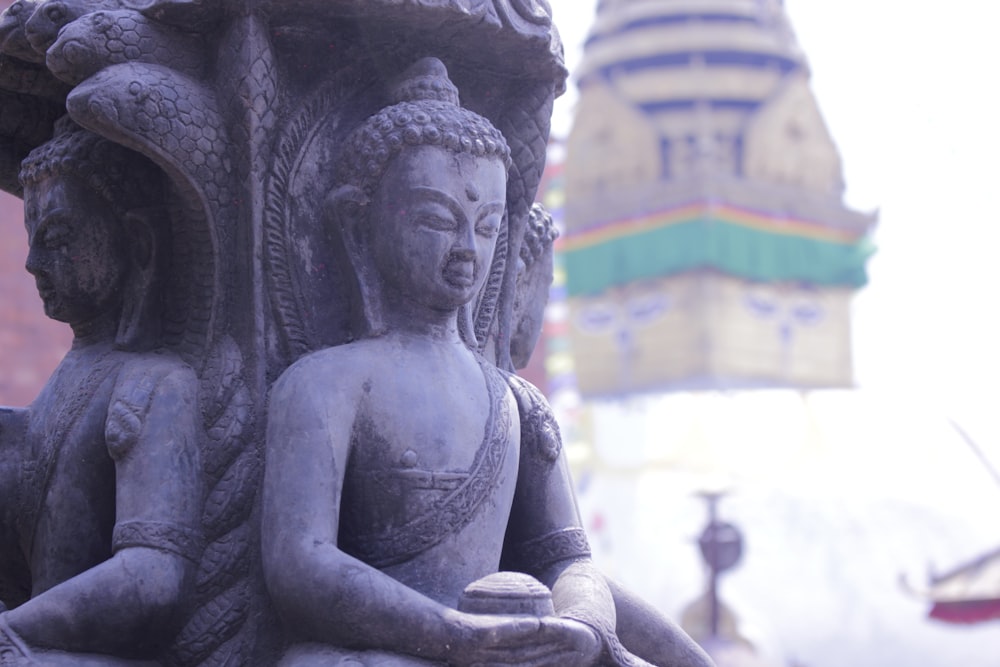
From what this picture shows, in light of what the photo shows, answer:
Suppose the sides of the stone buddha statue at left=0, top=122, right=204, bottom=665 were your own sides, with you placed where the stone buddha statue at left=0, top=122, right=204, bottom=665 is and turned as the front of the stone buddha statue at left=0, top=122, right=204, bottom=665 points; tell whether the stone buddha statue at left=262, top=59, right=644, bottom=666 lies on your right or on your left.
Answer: on your left

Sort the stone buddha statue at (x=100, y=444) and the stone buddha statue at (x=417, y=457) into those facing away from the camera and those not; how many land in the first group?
0

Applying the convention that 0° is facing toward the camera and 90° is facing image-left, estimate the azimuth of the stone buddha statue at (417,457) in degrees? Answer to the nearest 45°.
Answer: approximately 315°

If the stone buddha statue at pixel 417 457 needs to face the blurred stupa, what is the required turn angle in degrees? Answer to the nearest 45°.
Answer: approximately 135° to its left

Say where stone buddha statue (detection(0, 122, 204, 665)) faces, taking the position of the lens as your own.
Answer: facing the viewer and to the left of the viewer

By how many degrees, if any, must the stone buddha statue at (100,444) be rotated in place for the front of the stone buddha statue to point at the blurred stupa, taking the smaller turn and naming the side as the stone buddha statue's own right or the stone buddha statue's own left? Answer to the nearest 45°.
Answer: approximately 90° to the stone buddha statue's own right

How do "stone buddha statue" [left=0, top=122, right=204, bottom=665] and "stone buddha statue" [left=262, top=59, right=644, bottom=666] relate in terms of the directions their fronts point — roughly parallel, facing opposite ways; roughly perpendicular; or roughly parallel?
roughly perpendicular
